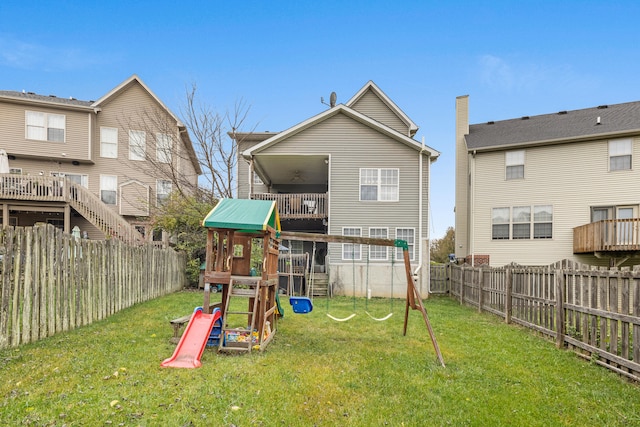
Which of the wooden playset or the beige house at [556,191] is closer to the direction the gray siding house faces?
the beige house

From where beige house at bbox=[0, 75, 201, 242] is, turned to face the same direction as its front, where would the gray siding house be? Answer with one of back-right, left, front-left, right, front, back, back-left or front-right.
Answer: back-right

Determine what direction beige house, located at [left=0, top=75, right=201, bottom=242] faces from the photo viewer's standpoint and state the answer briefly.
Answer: facing away from the viewer

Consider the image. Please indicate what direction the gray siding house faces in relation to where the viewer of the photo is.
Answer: facing away from the viewer

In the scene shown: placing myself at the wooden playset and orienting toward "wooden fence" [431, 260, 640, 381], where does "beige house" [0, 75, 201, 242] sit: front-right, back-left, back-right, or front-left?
back-left

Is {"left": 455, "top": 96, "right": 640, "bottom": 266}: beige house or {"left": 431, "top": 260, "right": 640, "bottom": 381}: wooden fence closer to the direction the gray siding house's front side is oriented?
the beige house

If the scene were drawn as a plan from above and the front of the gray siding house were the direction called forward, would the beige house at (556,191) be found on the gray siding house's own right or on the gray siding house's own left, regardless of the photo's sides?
on the gray siding house's own right

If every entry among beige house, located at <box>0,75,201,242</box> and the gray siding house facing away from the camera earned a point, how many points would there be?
2
